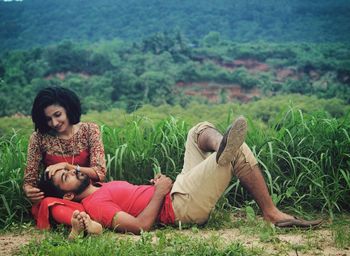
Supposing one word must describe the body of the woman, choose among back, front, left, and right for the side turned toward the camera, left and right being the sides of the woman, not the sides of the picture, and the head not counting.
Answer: front
